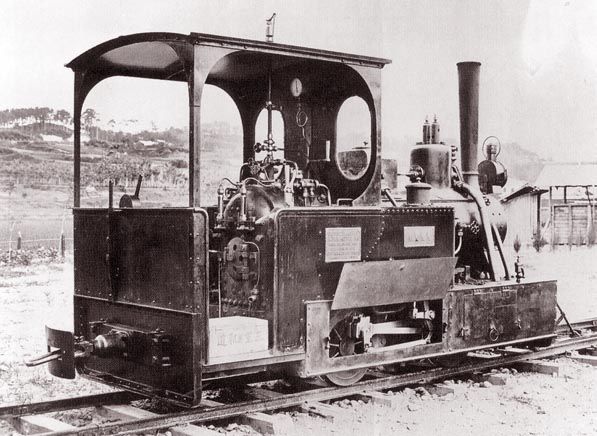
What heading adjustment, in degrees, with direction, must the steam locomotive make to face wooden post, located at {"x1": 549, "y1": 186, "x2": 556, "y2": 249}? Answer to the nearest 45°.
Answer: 0° — it already faces it

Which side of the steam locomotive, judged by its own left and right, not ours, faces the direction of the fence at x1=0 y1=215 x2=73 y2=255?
left

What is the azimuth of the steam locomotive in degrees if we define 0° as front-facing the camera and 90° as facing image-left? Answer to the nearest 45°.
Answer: approximately 225°

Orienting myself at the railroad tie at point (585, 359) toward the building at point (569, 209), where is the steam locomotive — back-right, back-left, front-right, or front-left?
back-left

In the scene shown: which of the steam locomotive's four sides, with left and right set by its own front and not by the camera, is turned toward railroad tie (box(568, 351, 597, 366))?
front
